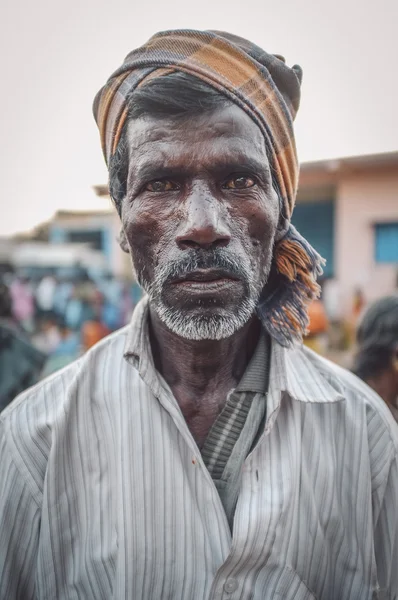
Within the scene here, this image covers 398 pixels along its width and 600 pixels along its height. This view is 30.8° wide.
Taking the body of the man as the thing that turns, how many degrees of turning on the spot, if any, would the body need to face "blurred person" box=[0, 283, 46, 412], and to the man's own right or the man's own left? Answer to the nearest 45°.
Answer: approximately 135° to the man's own right

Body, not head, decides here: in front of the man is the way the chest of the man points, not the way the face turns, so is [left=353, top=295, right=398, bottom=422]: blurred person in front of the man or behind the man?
behind

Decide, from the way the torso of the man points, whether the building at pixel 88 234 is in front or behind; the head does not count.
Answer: behind

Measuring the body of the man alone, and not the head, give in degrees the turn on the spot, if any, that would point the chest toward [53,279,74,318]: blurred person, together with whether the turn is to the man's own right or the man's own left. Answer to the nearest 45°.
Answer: approximately 180°

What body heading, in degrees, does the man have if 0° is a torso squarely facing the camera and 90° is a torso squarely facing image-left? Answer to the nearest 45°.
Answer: approximately 0°

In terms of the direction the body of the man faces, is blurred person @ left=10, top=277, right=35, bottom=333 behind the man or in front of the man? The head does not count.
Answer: behind

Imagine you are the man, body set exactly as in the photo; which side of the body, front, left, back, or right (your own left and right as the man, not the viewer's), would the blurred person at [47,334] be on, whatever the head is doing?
back

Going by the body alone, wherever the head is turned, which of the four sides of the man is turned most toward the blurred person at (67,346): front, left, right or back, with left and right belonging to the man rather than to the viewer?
back

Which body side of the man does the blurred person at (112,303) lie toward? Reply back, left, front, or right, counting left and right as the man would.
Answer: back

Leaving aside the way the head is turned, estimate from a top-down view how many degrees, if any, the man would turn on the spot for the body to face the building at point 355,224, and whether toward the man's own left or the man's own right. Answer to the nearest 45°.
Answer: approximately 180°
